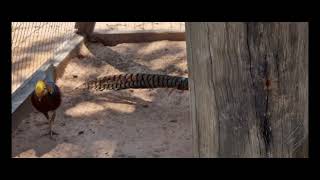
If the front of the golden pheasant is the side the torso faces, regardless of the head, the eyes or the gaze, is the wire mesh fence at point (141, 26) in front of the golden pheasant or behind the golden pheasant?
behind

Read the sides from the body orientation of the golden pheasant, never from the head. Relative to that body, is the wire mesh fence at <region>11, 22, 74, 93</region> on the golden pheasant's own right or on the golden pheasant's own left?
on the golden pheasant's own right

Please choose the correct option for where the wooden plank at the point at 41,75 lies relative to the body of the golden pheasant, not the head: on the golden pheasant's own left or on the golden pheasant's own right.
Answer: on the golden pheasant's own right

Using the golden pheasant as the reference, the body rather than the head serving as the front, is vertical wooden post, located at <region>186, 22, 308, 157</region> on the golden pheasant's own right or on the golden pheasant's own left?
on the golden pheasant's own left

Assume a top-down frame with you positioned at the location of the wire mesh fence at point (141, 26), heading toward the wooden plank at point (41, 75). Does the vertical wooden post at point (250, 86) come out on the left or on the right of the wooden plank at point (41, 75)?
left

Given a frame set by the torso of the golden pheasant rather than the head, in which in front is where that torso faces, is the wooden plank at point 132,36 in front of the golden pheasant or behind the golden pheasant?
behind

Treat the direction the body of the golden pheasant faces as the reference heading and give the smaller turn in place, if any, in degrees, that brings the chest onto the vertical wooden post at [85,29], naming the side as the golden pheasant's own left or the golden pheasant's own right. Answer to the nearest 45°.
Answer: approximately 135° to the golden pheasant's own right

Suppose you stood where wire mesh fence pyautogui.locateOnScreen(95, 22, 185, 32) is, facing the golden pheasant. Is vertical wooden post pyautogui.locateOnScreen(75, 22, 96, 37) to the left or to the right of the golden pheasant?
right
